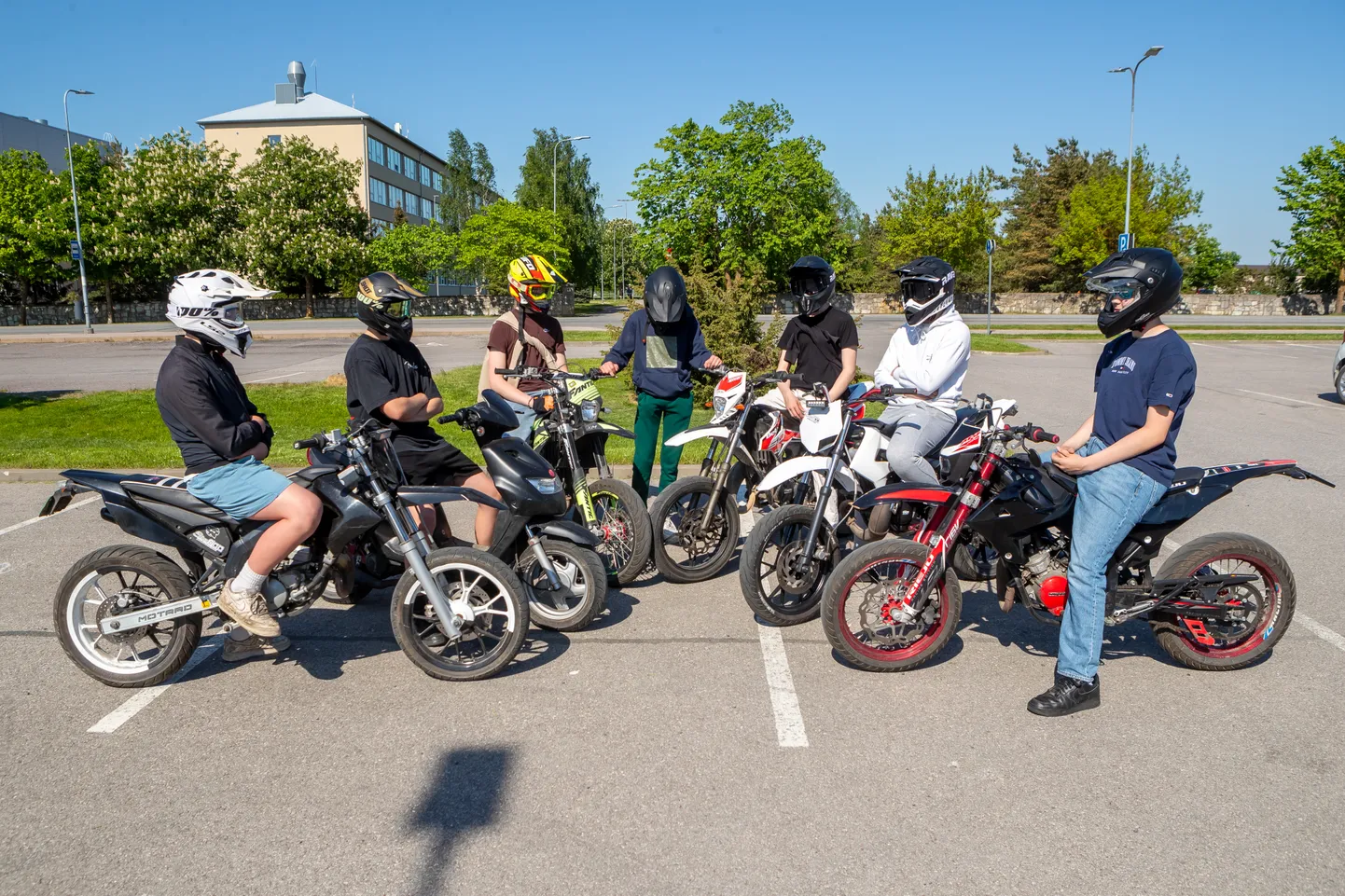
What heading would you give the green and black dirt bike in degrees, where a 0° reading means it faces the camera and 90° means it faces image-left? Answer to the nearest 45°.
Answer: approximately 315°

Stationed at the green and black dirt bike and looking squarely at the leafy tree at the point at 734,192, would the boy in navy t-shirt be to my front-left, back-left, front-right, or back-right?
back-right

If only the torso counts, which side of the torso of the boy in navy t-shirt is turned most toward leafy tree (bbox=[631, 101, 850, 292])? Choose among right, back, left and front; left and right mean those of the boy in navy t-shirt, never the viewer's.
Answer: right

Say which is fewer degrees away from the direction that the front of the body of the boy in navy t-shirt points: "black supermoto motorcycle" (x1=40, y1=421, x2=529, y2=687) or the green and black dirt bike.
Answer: the black supermoto motorcycle

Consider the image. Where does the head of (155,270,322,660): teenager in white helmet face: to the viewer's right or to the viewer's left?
to the viewer's right

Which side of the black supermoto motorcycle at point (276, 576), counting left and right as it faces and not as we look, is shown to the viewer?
right

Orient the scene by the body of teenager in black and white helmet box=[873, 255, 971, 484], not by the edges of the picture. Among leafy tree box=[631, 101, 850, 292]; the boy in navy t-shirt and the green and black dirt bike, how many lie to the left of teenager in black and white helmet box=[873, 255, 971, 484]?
1

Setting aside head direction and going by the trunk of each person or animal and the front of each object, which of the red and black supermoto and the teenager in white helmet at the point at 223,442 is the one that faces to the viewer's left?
the red and black supermoto

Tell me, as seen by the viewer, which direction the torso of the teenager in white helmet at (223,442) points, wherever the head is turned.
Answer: to the viewer's right

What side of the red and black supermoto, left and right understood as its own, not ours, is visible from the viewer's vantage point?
left

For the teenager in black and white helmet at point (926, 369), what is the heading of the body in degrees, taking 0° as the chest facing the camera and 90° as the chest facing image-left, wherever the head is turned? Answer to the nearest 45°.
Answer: approximately 45°

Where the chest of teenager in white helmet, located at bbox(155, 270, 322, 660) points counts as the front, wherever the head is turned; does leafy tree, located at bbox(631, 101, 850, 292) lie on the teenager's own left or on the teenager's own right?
on the teenager's own left

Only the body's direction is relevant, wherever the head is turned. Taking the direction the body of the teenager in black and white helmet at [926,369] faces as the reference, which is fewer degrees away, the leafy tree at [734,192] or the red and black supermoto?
the red and black supermoto

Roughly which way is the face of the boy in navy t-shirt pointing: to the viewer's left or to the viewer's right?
to the viewer's left

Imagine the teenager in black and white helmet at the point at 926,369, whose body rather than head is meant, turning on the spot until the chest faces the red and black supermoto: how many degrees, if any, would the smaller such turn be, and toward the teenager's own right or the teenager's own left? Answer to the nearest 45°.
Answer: approximately 90° to the teenager's own left

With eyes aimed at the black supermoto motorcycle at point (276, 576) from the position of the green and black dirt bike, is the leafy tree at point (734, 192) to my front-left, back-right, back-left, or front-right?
back-right
